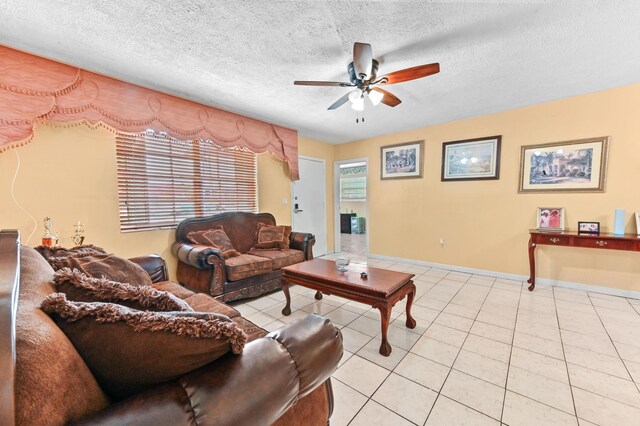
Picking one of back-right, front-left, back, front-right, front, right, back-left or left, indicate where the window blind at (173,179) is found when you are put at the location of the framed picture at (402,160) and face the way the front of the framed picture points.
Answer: front

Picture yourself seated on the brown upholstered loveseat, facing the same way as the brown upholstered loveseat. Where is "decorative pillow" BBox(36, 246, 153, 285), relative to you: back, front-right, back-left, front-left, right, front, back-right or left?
right

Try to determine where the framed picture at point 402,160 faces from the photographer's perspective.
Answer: facing the viewer and to the left of the viewer

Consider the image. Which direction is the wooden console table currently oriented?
toward the camera

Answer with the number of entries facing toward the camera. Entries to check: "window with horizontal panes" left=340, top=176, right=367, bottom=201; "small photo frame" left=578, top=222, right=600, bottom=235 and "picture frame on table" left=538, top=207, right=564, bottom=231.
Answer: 3

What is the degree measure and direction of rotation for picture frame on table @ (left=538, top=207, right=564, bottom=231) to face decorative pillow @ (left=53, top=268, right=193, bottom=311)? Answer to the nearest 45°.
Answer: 0° — it already faces it

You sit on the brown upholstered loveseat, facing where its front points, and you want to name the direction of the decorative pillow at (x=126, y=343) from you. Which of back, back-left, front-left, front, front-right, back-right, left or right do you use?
front-right

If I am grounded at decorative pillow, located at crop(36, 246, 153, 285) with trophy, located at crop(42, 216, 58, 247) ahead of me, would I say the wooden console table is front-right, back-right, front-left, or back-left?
back-right

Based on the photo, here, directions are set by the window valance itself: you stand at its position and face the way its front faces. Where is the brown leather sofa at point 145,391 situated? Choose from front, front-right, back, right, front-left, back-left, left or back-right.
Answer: front-right

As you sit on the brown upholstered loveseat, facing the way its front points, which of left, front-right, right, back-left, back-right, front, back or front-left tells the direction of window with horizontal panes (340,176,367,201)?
left

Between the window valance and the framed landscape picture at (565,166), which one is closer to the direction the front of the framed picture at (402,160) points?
the window valance

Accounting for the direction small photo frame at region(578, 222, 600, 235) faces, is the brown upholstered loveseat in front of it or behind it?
in front
